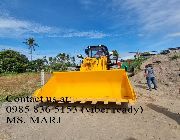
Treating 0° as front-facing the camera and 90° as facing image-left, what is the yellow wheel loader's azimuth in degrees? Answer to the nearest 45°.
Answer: approximately 0°

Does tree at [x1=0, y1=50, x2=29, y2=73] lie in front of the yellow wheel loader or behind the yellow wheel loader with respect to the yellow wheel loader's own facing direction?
behind
